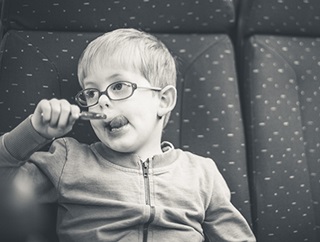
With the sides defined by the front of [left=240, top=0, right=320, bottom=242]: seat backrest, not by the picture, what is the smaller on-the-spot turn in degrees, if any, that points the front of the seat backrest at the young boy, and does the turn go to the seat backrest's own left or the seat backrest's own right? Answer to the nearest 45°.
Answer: approximately 45° to the seat backrest's own right

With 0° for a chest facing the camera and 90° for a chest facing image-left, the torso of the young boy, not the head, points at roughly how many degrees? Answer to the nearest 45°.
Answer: approximately 0°

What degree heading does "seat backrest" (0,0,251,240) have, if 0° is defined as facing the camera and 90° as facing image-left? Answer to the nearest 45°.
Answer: approximately 0°

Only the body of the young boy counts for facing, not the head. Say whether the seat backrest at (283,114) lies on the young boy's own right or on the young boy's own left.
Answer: on the young boy's own left
